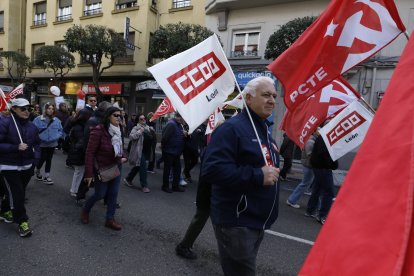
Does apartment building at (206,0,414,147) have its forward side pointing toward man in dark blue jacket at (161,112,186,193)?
yes

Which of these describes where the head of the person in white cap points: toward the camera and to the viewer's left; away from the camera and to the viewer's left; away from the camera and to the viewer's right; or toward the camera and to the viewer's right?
toward the camera and to the viewer's right

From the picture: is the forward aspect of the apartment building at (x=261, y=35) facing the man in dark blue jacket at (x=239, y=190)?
yes

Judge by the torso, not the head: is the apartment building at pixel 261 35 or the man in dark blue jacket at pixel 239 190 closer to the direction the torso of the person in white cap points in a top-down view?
the man in dark blue jacket

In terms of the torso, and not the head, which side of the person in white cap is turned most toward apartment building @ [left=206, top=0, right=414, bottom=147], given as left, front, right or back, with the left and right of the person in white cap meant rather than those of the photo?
left

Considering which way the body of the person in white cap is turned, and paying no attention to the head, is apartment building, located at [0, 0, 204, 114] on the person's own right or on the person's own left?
on the person's own left

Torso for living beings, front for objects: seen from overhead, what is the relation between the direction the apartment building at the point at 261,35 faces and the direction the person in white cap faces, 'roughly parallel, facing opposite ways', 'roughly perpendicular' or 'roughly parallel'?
roughly perpendicular
